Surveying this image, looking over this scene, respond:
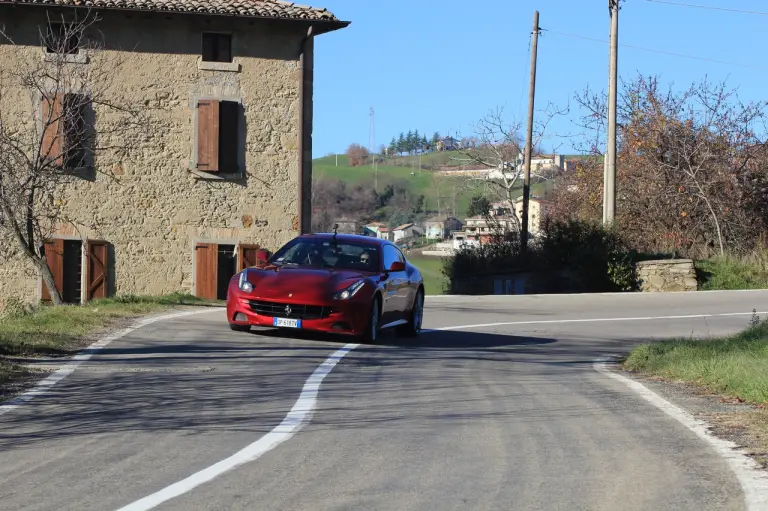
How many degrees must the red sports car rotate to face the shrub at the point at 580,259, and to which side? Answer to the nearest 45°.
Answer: approximately 180°

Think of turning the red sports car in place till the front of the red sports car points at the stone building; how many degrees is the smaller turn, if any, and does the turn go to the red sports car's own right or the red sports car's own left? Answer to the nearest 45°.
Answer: approximately 135° to the red sports car's own right

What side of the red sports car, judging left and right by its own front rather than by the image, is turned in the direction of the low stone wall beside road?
back

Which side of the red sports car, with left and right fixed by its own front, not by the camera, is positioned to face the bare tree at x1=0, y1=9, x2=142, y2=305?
right

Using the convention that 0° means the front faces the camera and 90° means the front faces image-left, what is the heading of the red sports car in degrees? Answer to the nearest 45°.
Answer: approximately 45°

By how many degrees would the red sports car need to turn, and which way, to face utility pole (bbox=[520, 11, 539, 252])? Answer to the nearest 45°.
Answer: approximately 135° to its right

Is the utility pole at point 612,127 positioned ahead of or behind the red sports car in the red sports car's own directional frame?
behind
